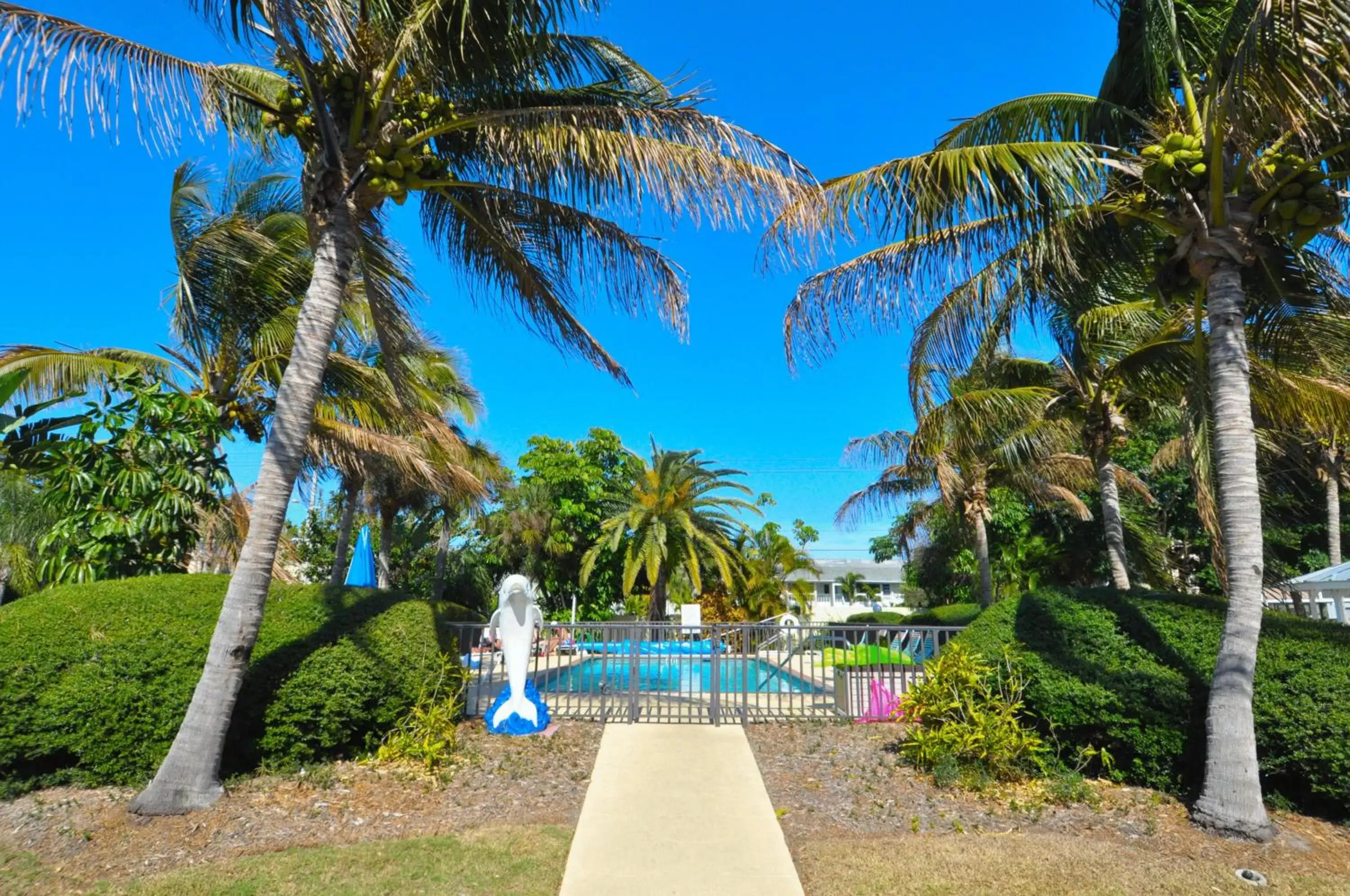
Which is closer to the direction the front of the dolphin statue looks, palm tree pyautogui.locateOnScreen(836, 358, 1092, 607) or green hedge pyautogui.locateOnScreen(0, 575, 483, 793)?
the green hedge

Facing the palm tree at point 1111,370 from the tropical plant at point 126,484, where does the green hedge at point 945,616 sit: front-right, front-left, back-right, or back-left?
front-left

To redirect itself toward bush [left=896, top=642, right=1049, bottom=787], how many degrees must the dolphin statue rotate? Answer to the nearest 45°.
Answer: approximately 45° to its left

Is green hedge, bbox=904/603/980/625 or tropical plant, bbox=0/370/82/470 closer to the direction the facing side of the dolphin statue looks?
the tropical plant

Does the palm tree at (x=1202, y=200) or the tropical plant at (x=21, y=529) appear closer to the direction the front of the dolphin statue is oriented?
the palm tree

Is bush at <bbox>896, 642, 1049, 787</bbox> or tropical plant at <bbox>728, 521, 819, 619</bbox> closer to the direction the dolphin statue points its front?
the bush

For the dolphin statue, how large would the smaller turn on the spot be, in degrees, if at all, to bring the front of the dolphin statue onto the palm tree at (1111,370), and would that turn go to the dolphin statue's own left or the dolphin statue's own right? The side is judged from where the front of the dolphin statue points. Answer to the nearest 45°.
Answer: approximately 90° to the dolphin statue's own left

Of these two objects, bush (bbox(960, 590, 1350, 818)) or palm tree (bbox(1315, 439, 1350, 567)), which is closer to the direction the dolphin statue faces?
the bush

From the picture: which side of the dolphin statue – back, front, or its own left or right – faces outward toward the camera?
front

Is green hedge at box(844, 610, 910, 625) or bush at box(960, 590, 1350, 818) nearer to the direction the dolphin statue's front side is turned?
the bush

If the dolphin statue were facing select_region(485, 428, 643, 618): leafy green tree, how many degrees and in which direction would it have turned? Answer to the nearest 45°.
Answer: approximately 180°

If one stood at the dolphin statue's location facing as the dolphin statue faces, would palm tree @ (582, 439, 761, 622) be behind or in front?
behind

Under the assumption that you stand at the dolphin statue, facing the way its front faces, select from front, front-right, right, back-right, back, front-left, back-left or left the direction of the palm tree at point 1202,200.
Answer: front-left

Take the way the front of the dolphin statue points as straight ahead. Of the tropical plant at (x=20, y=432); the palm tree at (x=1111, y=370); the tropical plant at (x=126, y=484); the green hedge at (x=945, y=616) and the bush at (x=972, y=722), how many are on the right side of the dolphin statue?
2

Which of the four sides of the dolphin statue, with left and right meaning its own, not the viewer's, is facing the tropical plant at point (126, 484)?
right
